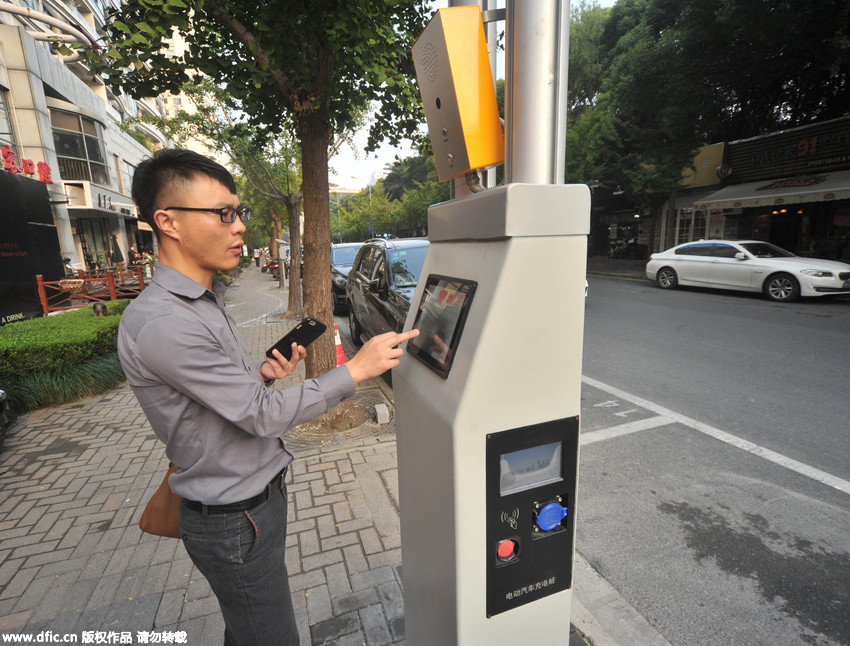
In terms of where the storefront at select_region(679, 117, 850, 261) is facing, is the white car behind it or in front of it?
in front

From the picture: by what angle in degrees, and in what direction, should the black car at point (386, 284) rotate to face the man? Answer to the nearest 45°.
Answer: approximately 45° to its right

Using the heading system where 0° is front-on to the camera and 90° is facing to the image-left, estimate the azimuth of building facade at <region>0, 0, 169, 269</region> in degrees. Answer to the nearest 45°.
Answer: approximately 315°

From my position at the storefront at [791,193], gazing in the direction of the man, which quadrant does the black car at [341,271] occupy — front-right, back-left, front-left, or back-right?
front-right

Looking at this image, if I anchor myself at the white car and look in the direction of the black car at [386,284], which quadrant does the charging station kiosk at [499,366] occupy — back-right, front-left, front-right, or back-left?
front-left

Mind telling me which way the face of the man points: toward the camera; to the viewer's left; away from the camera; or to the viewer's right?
to the viewer's right

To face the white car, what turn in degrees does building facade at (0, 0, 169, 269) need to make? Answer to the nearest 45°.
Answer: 0° — it already faces it

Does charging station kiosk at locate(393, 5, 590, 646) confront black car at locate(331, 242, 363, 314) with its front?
no

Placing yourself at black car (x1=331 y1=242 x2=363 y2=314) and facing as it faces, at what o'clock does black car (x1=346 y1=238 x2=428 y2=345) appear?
black car (x1=346 y1=238 x2=428 y2=345) is roughly at 1 o'clock from black car (x1=331 y1=242 x2=363 y2=314).

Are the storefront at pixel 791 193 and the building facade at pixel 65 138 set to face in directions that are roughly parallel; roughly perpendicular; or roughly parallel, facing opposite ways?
roughly parallel, facing opposite ways

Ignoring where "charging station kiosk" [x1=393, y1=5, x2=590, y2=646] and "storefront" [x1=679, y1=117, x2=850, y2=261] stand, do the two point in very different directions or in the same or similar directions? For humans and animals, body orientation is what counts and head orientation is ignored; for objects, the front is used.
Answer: same or similar directions

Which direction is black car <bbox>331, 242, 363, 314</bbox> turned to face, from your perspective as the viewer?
facing the viewer and to the right of the viewer

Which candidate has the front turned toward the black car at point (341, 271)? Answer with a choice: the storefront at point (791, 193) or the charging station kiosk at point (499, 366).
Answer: the storefront

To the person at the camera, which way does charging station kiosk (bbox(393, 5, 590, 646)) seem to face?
facing the viewer and to the left of the viewer

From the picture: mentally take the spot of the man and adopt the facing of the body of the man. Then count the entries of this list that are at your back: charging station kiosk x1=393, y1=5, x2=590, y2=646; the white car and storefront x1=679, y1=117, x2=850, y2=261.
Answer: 0

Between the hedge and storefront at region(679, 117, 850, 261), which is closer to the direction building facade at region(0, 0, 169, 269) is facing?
the storefront

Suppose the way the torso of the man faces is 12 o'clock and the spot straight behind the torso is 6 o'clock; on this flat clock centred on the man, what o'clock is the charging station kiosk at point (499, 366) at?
The charging station kiosk is roughly at 1 o'clock from the man.

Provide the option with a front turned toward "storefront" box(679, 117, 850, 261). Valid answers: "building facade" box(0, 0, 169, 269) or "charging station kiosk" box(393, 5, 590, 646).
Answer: the building facade

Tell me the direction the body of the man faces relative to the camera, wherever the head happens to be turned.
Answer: to the viewer's right
